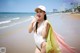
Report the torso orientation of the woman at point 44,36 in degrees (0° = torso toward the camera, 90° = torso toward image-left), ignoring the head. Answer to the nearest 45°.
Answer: approximately 45°
